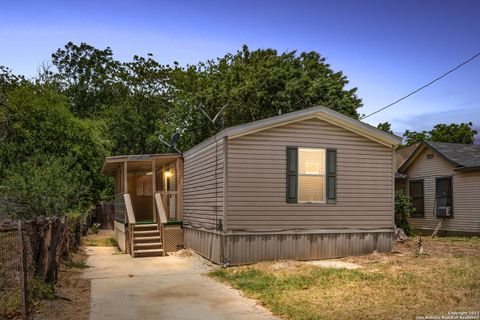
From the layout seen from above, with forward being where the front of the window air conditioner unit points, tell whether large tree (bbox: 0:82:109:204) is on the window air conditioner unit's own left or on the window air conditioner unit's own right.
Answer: on the window air conditioner unit's own right

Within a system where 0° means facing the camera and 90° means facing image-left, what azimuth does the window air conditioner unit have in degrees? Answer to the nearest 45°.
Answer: approximately 0°

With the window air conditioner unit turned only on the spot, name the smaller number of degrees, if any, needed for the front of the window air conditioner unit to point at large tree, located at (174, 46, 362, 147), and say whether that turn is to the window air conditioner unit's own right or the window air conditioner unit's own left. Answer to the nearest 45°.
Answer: approximately 135° to the window air conditioner unit's own right

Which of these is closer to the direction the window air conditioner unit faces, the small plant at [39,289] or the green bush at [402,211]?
the small plant

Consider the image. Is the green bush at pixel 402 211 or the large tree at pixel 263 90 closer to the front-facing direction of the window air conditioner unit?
the green bush

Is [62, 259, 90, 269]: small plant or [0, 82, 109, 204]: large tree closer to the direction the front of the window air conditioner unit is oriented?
the small plant

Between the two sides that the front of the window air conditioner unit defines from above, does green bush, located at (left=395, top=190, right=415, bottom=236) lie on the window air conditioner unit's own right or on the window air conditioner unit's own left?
on the window air conditioner unit's own right

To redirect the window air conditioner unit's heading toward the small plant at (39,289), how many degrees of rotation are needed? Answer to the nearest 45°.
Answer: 0° — it already faces it

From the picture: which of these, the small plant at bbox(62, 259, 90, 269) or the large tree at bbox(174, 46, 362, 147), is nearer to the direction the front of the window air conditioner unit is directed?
the small plant

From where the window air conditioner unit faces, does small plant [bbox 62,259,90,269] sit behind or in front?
in front
